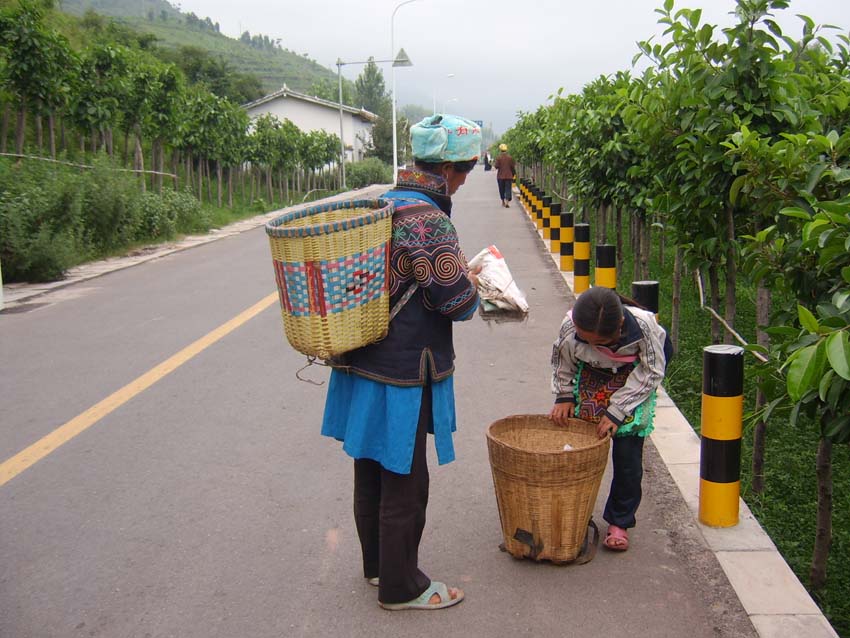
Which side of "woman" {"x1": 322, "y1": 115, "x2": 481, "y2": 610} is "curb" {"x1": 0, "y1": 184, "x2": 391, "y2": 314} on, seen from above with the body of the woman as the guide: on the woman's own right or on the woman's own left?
on the woman's own left

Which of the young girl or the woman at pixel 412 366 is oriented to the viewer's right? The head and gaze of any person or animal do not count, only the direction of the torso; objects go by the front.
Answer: the woman

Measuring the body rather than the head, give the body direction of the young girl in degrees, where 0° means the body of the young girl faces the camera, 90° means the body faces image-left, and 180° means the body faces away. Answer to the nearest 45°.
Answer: approximately 45°

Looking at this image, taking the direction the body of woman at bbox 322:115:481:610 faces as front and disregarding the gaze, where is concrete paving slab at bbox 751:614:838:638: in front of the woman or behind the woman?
in front

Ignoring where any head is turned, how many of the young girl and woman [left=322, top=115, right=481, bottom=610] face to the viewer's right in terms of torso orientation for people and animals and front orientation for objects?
1

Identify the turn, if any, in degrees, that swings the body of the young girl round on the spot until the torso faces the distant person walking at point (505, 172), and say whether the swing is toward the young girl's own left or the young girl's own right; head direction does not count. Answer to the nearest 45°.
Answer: approximately 135° to the young girl's own right

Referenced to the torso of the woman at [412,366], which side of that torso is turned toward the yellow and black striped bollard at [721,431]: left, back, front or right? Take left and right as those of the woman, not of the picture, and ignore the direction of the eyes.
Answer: front

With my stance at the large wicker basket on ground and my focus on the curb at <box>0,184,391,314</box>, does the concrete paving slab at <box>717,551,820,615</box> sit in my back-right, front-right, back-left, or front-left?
back-right

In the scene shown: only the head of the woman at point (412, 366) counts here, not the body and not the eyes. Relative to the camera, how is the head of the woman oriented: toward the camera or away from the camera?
away from the camera

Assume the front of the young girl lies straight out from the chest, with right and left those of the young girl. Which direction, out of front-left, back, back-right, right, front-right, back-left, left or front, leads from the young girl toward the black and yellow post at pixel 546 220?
back-right

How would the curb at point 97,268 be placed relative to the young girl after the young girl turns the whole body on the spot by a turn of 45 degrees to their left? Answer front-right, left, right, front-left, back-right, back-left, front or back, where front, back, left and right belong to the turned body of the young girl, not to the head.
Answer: back-right

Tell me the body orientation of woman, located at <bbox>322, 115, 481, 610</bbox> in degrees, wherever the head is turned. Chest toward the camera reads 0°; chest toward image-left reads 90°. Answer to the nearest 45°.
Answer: approximately 270°

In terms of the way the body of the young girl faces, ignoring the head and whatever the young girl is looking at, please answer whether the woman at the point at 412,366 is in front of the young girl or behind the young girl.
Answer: in front
